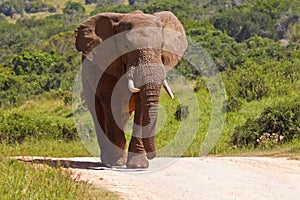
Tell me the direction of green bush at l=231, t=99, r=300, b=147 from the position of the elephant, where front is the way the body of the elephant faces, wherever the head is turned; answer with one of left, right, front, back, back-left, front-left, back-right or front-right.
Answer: left

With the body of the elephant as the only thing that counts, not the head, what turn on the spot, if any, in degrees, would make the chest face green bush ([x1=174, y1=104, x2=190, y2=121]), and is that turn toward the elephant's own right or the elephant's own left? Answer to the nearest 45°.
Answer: approximately 135° to the elephant's own left

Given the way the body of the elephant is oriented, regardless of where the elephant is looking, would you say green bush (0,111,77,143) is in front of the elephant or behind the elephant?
behind

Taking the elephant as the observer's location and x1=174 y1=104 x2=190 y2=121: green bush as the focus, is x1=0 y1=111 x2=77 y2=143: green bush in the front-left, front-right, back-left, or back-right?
front-left

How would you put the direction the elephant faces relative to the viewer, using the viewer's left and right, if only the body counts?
facing the viewer and to the right of the viewer

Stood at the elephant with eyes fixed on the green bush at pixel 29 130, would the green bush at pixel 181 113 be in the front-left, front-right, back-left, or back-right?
front-right
